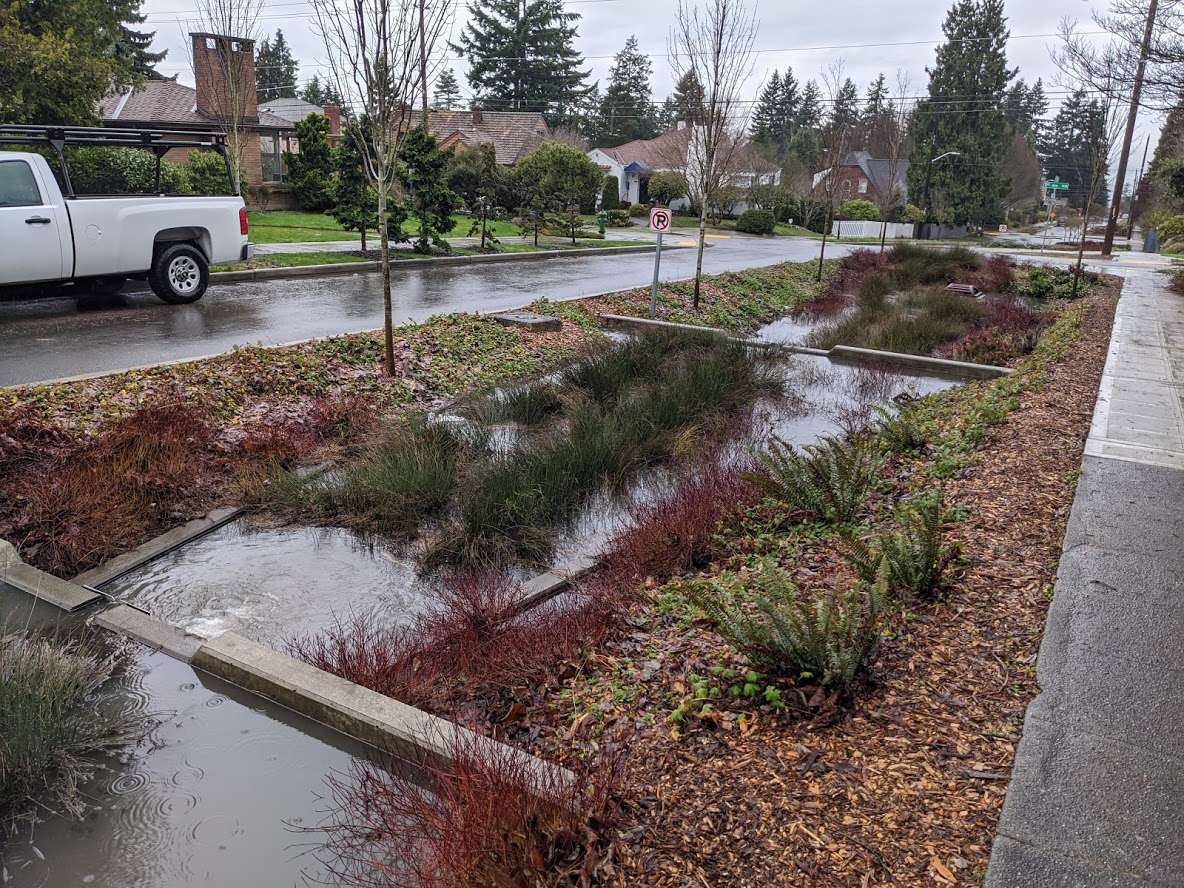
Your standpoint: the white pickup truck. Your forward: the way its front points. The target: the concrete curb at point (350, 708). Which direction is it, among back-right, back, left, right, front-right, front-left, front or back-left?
front-left

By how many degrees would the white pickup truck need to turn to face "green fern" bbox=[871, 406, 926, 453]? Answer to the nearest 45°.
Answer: approximately 90° to its left

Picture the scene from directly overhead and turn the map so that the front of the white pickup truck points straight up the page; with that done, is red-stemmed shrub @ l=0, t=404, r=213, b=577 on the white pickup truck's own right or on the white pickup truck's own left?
on the white pickup truck's own left

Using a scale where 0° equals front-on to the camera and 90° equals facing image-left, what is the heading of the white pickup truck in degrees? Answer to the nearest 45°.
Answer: approximately 45°

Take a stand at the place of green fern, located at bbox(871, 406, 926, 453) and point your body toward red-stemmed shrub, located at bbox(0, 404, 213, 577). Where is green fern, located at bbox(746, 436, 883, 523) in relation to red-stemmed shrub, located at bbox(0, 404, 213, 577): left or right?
left

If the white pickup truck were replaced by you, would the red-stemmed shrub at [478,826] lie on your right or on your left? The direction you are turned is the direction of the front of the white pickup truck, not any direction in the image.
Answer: on your left

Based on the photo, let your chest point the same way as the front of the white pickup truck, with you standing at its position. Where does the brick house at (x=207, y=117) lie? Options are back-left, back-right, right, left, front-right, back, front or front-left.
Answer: back-right

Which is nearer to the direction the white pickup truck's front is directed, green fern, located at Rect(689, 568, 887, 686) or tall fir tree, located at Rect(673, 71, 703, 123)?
the green fern

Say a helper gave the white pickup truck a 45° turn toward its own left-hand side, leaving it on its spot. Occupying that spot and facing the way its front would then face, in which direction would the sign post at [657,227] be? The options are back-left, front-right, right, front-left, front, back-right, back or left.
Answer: left

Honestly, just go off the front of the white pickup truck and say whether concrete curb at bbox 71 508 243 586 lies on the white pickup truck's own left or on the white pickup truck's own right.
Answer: on the white pickup truck's own left

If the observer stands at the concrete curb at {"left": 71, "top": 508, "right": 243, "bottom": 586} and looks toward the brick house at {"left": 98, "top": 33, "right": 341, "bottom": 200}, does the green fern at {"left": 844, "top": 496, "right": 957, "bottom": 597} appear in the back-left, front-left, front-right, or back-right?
back-right
